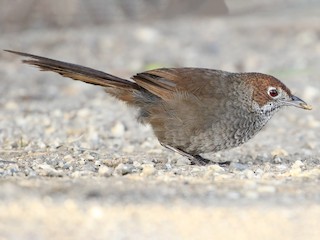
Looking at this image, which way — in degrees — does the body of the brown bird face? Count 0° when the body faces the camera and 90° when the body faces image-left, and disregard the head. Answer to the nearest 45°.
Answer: approximately 270°

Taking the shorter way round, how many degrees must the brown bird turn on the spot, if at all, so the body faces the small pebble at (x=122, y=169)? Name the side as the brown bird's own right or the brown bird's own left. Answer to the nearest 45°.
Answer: approximately 135° to the brown bird's own right

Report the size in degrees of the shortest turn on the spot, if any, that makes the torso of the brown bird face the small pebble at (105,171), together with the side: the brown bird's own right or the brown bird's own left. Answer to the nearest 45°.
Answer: approximately 135° to the brown bird's own right
